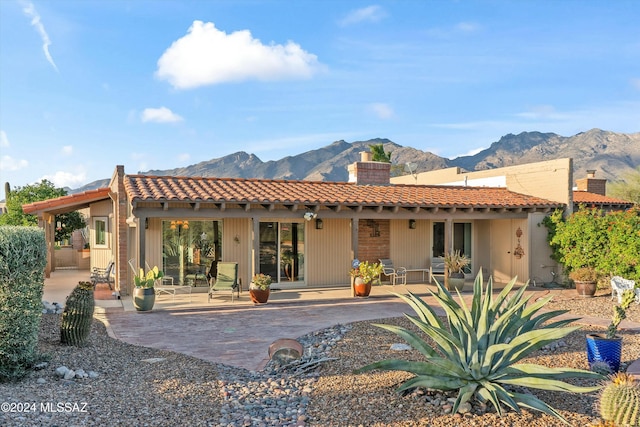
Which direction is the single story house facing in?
toward the camera

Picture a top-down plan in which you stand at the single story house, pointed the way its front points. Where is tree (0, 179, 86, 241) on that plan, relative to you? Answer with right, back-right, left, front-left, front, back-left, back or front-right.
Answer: back-right

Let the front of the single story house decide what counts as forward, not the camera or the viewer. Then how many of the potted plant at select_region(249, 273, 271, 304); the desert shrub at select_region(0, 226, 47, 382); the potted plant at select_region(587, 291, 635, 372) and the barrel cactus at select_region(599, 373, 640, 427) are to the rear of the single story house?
0

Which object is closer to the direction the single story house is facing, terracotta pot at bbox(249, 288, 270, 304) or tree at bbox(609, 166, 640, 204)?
the terracotta pot

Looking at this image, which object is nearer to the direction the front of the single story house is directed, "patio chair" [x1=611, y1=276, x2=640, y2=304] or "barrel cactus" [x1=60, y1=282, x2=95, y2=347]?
the barrel cactus

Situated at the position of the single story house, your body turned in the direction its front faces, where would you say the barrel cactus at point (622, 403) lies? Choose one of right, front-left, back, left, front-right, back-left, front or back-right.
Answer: front

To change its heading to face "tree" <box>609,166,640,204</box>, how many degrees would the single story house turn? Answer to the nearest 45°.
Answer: approximately 135° to its left

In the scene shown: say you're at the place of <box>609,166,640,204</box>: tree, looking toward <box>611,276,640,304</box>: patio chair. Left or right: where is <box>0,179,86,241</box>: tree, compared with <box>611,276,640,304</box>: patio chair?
right

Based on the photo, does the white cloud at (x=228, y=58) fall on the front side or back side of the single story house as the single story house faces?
on the back side

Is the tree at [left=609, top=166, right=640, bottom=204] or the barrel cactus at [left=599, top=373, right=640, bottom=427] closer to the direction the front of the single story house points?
the barrel cactus

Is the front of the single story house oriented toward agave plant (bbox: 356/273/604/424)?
yes
